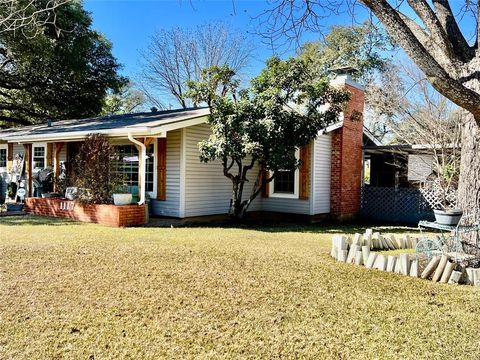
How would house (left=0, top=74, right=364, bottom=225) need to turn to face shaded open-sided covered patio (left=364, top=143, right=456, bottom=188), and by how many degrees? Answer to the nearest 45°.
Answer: approximately 135° to its left

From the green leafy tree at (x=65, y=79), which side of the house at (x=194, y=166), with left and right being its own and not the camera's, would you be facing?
right

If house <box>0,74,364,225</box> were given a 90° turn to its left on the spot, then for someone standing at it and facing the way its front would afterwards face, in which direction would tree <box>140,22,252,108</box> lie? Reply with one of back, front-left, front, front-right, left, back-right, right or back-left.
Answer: back-left

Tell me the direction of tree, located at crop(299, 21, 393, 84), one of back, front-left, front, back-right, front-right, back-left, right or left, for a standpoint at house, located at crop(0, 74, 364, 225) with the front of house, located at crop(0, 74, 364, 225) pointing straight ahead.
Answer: back

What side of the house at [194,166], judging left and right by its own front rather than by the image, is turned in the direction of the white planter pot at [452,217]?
left

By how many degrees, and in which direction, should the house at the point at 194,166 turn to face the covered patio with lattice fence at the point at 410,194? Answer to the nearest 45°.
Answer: approximately 135° to its left

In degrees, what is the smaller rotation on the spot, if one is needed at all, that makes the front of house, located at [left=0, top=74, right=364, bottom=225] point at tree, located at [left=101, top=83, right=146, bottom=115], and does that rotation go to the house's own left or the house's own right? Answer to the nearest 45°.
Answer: approximately 135° to the house's own right

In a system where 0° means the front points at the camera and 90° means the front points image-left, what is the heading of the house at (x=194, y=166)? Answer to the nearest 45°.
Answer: approximately 45°

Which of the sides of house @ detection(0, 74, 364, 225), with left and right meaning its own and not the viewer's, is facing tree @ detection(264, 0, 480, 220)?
left

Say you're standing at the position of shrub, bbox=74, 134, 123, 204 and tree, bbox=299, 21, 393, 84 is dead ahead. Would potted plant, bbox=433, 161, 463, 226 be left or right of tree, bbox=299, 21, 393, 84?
right

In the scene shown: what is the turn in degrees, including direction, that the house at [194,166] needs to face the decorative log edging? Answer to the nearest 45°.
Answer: approximately 45° to its left

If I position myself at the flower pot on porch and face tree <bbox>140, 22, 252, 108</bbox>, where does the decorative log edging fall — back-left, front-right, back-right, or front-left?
back-right
